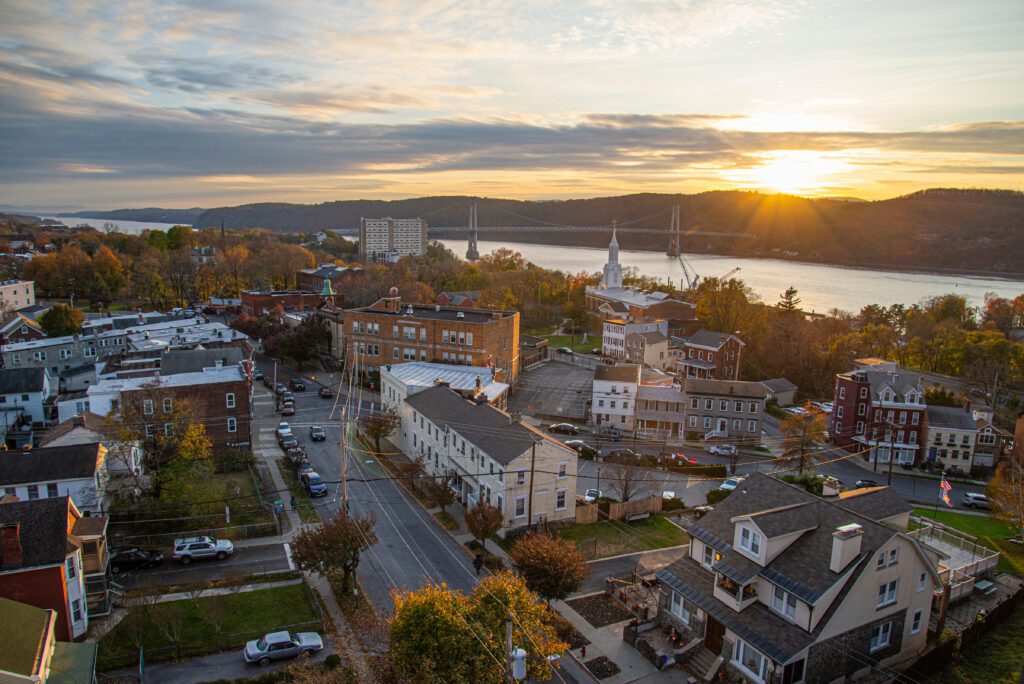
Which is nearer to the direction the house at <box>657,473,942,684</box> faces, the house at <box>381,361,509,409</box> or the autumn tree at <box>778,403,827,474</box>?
the house

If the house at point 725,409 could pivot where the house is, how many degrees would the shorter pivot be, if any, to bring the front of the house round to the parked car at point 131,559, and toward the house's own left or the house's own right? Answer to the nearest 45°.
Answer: approximately 45° to the house's own right

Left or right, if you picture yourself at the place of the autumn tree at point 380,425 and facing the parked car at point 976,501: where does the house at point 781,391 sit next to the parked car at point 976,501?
left

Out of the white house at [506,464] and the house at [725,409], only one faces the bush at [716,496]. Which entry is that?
the house

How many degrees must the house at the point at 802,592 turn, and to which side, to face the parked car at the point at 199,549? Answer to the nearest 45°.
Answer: approximately 45° to its right

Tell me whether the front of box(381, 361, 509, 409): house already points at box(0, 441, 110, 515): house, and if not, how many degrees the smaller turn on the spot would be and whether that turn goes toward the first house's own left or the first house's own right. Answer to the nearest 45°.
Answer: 0° — it already faces it

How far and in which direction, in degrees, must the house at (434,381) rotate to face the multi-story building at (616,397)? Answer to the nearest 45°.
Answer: approximately 135° to its left

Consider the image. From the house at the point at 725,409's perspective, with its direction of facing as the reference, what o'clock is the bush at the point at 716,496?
The bush is roughly at 12 o'clock from the house.
